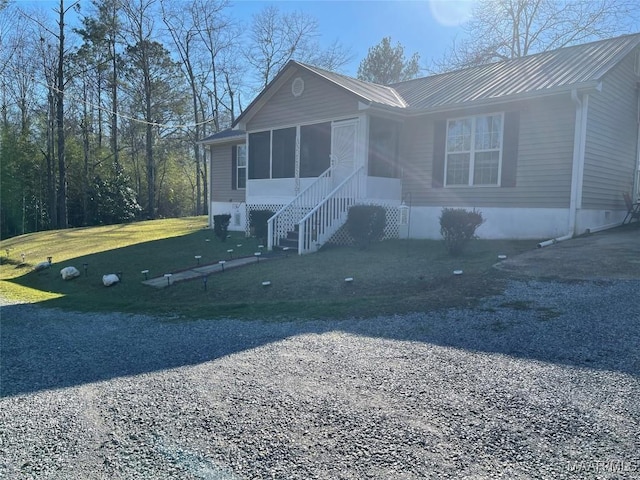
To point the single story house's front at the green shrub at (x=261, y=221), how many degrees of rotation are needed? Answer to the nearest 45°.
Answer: approximately 45° to its right

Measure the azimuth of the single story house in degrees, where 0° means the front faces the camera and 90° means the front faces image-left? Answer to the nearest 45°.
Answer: approximately 45°

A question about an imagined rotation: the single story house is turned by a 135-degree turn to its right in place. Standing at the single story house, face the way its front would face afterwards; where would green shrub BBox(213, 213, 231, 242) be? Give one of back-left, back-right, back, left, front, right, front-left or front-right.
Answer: left

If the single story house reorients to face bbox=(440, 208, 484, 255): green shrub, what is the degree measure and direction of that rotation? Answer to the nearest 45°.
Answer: approximately 45° to its left

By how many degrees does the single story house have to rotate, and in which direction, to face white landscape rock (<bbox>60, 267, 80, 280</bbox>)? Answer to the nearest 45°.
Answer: approximately 45° to its right

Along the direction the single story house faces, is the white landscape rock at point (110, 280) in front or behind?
in front

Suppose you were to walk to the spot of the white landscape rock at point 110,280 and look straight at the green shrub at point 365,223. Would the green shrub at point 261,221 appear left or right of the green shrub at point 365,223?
left
